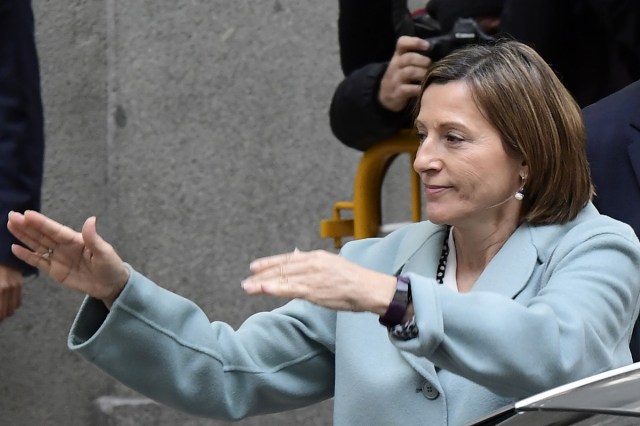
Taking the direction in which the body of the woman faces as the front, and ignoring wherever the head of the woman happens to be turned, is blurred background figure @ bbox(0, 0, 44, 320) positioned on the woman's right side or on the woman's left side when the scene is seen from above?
on the woman's right side

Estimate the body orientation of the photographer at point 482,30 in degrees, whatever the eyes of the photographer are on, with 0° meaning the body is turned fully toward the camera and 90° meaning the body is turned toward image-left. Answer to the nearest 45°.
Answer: approximately 0°

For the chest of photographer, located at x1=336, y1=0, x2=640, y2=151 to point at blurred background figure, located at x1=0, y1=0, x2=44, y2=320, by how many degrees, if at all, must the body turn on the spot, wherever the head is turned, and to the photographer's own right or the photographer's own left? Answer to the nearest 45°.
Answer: approximately 90° to the photographer's own right

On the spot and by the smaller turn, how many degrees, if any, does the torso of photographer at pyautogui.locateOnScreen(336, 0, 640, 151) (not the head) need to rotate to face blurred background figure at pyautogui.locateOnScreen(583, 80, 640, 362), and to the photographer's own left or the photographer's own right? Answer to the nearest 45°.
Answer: approximately 45° to the photographer's own left

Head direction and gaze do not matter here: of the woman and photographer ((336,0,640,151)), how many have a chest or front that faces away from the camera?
0

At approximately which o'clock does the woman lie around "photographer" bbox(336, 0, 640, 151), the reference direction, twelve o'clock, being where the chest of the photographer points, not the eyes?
The woman is roughly at 12 o'clock from the photographer.

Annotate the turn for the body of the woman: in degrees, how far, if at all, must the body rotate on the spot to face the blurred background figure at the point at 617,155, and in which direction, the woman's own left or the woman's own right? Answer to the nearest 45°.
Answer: approximately 180°

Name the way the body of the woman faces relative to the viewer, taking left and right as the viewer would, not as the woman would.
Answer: facing the viewer and to the left of the viewer

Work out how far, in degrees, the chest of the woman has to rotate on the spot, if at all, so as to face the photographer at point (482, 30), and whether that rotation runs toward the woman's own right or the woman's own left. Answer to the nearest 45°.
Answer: approximately 135° to the woman's own right
